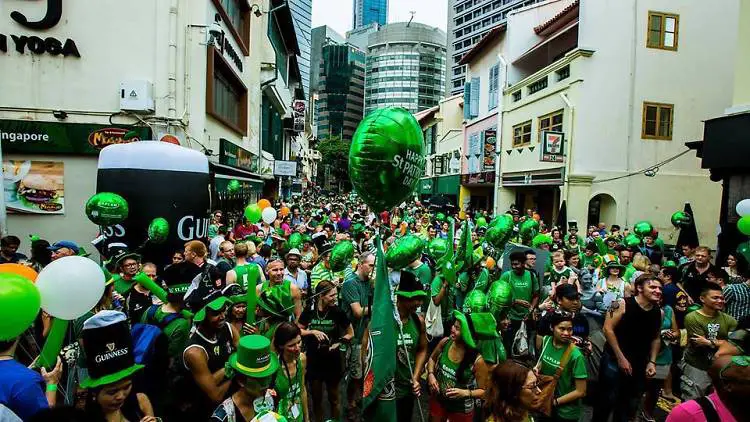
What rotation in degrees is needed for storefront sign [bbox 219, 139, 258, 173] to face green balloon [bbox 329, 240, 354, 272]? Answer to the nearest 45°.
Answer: approximately 45° to its right

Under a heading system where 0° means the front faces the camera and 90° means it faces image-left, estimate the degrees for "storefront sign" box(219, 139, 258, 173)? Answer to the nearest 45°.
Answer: approximately 315°

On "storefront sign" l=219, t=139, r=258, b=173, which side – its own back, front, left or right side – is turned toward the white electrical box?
right
